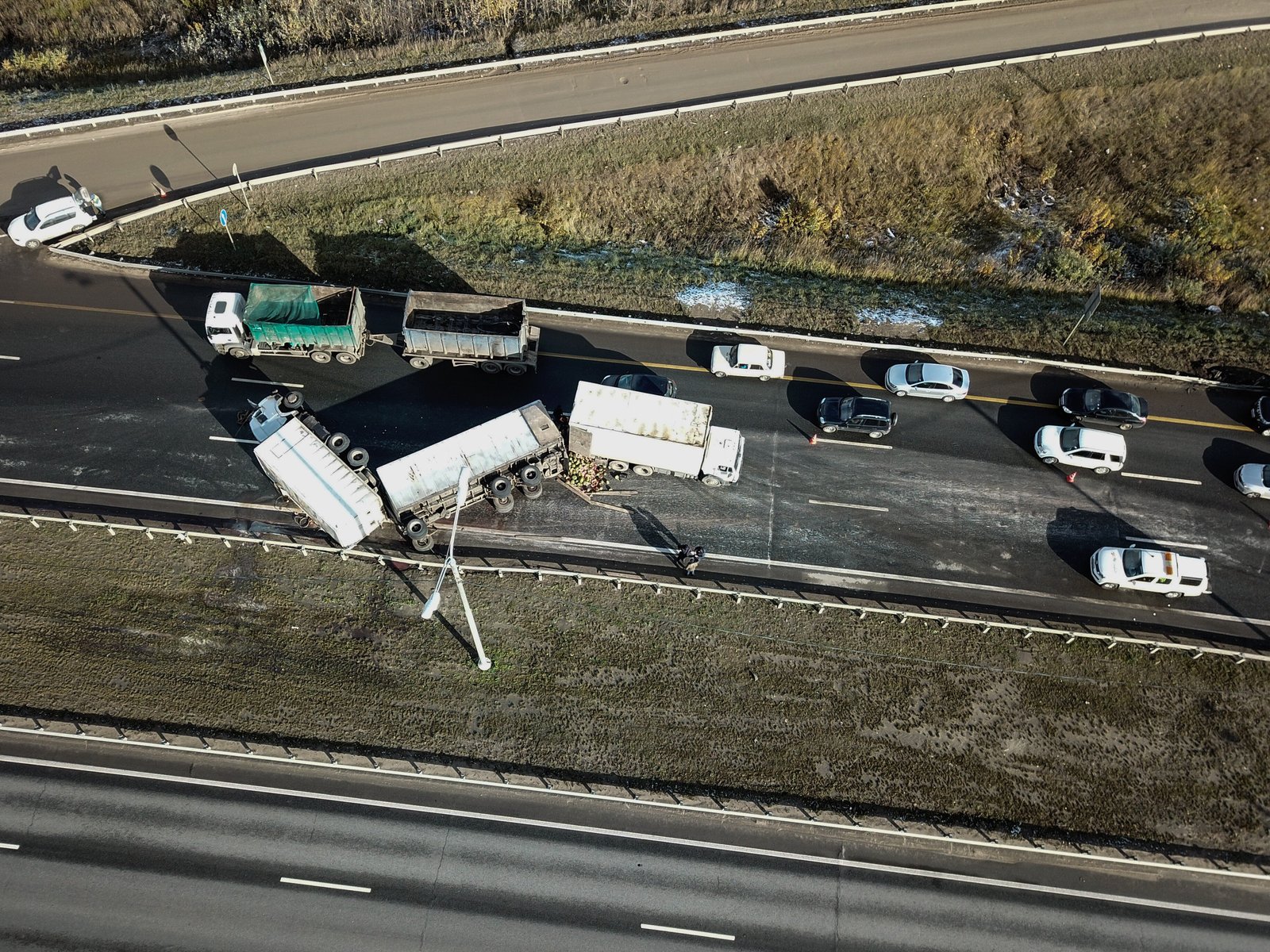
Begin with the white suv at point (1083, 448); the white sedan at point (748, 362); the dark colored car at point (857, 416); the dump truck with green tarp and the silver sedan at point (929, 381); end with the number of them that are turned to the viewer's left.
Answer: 5

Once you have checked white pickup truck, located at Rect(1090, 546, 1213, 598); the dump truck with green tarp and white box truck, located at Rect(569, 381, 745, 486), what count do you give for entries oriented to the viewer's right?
1

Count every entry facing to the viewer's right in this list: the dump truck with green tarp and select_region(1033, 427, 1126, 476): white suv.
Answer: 0

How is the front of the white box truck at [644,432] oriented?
to the viewer's right

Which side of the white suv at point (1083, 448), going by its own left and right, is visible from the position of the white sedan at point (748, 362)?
front

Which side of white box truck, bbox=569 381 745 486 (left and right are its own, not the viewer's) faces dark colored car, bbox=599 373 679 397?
left

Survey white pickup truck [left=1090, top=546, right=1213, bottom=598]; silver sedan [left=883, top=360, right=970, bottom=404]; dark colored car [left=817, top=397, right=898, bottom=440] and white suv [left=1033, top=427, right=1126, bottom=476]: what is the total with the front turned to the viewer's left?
4

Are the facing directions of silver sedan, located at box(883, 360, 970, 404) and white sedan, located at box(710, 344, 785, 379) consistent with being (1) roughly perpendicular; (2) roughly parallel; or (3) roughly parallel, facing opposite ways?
roughly parallel

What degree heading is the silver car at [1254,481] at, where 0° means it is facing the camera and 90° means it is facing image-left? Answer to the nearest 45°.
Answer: approximately 90°

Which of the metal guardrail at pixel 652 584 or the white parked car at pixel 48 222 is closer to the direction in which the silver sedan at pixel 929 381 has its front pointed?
the white parked car

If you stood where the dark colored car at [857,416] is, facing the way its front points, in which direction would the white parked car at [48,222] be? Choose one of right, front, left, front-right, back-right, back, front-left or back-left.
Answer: front

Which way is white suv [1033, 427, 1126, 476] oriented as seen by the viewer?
to the viewer's left

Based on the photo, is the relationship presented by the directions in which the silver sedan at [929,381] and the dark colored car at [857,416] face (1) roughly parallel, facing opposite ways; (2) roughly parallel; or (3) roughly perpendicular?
roughly parallel

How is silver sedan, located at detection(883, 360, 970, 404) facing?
to the viewer's left

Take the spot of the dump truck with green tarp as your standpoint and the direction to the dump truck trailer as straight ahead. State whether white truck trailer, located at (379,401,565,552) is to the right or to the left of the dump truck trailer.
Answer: right

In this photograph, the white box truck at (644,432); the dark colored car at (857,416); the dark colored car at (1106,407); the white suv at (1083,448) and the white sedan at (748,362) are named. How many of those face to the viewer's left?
4

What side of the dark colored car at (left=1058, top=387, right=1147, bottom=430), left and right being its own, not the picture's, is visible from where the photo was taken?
left

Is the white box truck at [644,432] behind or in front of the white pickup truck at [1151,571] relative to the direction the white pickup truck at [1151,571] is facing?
in front

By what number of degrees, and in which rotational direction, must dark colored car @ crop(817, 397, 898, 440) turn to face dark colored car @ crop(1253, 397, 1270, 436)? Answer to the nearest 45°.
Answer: approximately 180°

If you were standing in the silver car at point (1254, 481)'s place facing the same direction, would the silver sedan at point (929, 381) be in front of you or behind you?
in front

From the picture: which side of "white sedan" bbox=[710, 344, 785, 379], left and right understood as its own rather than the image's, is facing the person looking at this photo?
left
